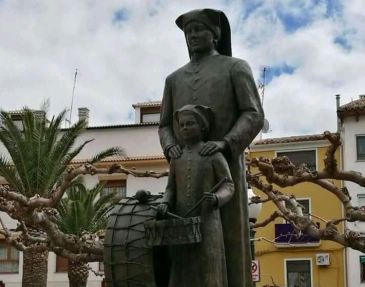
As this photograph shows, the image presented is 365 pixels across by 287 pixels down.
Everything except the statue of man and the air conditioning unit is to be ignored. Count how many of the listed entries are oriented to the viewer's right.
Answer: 0

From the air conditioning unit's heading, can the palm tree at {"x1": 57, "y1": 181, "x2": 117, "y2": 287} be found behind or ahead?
ahead

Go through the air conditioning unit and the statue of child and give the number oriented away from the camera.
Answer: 0

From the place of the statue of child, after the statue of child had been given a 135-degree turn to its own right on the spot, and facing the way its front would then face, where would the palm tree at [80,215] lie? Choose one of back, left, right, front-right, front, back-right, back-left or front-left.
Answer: front

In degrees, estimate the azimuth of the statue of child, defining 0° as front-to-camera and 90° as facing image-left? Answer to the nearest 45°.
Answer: approximately 45°

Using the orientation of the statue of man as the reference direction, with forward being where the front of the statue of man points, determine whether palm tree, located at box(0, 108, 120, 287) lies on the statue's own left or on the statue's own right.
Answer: on the statue's own right

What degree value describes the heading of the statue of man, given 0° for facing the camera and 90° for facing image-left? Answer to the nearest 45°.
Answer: approximately 45°

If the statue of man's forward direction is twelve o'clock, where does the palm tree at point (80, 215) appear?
The palm tree is roughly at 4 o'clock from the statue of man.

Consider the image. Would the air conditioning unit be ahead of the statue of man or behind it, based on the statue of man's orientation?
behind

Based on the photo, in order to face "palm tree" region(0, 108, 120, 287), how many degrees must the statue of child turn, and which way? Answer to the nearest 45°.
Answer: approximately 135° to its right
